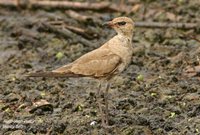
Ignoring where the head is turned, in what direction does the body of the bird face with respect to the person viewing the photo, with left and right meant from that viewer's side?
facing to the right of the viewer
